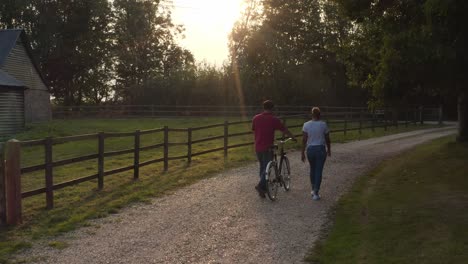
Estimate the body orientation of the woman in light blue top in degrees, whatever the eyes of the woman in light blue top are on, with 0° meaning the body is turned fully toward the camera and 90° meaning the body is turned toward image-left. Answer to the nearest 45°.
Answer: approximately 180°

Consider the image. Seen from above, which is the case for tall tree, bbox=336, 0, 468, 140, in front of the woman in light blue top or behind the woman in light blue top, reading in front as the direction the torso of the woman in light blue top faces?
in front

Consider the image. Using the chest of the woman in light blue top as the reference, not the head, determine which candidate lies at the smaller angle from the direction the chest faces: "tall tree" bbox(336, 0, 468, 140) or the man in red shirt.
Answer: the tall tree

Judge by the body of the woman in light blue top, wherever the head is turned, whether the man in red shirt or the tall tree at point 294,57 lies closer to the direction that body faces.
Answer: the tall tree

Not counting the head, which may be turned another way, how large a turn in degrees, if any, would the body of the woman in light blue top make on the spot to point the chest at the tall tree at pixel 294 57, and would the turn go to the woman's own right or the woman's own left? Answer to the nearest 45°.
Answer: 0° — they already face it

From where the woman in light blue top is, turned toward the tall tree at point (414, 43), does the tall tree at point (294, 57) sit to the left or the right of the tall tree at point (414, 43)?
left

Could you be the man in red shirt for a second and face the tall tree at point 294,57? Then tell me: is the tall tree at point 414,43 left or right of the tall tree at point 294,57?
right

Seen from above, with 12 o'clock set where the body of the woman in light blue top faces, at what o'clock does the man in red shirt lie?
The man in red shirt is roughly at 9 o'clock from the woman in light blue top.
